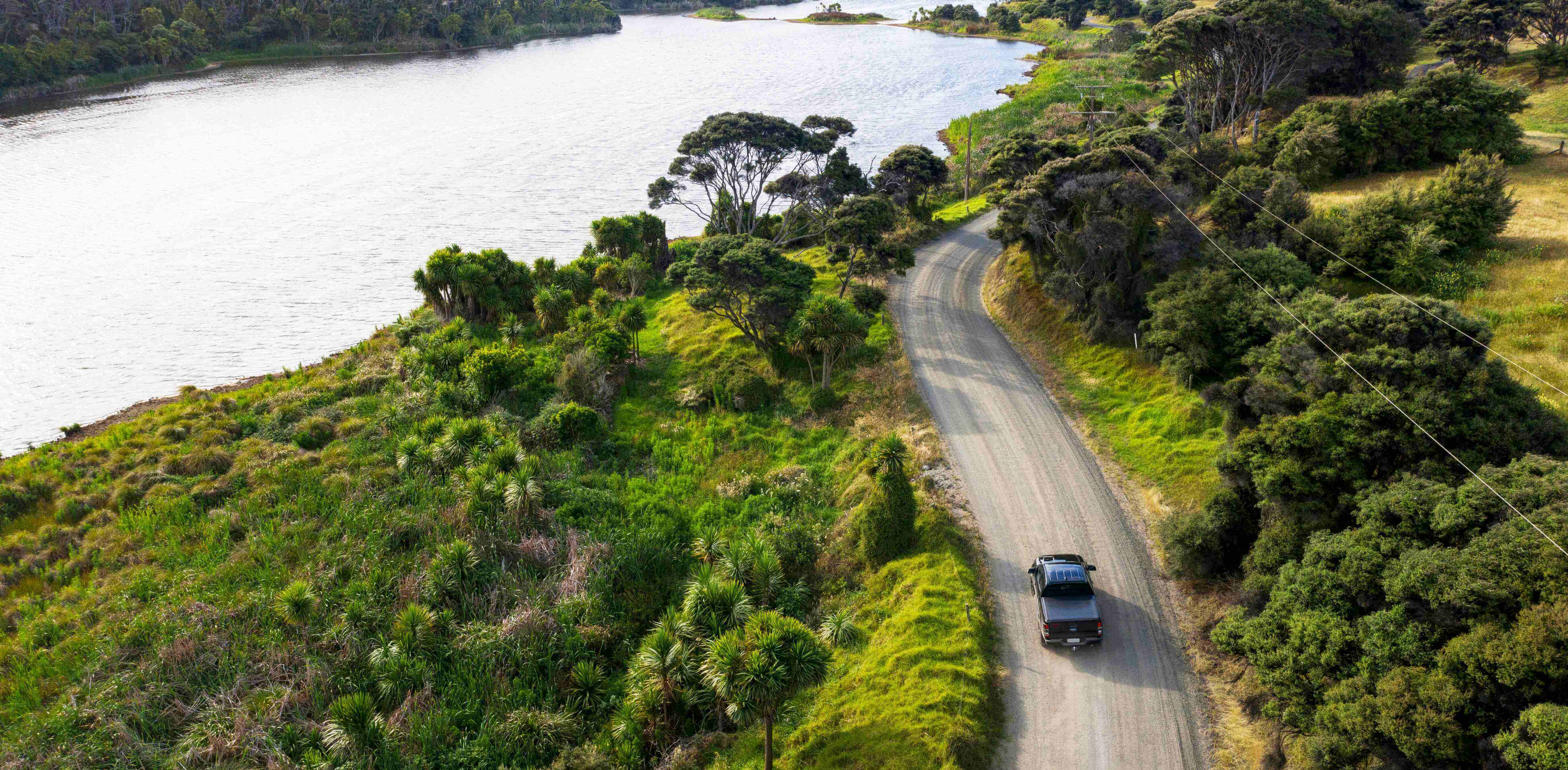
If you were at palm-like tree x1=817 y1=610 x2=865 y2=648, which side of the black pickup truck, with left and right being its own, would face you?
left

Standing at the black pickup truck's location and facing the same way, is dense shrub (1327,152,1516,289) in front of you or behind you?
in front

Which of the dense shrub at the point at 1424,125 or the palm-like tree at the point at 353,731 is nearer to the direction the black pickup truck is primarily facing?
the dense shrub

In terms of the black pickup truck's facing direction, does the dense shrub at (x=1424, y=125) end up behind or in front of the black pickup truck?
in front

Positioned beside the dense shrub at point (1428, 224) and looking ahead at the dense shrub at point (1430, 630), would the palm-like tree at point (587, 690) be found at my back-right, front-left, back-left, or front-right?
front-right

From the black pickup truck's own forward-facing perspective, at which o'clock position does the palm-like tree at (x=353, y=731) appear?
The palm-like tree is roughly at 8 o'clock from the black pickup truck.

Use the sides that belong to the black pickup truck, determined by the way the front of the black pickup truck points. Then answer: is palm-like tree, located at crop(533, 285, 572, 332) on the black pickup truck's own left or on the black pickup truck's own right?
on the black pickup truck's own left

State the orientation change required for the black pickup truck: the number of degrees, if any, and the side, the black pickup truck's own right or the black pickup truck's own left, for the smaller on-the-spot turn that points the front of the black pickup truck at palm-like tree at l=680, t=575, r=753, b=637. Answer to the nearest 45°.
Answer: approximately 90° to the black pickup truck's own left

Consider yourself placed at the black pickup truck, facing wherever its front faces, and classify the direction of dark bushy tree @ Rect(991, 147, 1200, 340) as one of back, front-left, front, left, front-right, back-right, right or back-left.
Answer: front

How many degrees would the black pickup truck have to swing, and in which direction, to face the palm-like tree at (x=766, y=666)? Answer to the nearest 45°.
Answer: approximately 135° to its left

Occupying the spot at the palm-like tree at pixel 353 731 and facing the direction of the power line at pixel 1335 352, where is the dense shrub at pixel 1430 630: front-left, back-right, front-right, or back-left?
front-right

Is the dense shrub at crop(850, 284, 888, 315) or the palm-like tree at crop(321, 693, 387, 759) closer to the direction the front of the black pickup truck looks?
the dense shrub

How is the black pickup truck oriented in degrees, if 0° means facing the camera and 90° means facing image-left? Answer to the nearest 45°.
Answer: approximately 180°

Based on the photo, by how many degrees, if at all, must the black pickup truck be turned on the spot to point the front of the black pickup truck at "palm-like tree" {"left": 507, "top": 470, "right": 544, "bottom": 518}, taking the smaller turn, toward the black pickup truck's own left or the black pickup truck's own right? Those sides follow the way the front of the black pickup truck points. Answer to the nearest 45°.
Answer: approximately 90° to the black pickup truck's own left
